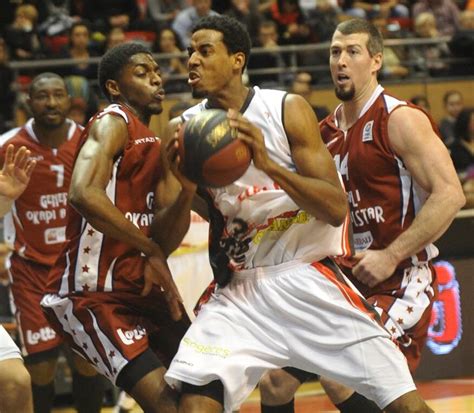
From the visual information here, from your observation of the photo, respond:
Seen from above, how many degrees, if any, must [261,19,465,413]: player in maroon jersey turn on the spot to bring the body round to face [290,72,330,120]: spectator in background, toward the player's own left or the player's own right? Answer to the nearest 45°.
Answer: approximately 135° to the player's own right

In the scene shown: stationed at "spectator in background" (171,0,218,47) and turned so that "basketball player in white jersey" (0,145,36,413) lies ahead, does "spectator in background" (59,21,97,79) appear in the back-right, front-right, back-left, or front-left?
front-right

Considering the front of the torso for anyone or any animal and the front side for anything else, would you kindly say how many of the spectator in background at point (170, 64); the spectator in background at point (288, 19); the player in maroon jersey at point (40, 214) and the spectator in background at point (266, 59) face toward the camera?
4

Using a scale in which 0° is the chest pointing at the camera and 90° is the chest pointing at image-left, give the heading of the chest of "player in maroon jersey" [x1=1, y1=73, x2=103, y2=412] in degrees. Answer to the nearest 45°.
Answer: approximately 0°

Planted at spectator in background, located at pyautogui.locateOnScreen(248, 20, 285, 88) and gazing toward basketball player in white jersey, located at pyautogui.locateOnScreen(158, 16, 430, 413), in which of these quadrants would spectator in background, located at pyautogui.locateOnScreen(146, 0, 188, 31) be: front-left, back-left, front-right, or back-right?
back-right

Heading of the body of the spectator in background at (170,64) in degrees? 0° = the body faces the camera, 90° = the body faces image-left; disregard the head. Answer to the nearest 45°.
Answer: approximately 0°

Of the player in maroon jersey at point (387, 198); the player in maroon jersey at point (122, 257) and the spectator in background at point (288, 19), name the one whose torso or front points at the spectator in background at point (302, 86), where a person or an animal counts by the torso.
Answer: the spectator in background at point (288, 19)

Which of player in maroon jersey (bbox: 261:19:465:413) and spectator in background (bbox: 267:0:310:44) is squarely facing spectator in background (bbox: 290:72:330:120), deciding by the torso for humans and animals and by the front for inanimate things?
spectator in background (bbox: 267:0:310:44)

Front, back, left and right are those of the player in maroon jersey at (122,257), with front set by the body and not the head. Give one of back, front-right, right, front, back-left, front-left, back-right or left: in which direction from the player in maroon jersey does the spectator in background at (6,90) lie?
back-left

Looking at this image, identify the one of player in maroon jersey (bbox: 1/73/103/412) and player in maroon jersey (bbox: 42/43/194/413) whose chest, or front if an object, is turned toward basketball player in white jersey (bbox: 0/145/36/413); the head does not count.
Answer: player in maroon jersey (bbox: 1/73/103/412)

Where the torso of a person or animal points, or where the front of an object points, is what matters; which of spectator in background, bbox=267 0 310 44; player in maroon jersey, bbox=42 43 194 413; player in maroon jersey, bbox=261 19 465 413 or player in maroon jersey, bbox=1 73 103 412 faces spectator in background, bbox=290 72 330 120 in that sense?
spectator in background, bbox=267 0 310 44

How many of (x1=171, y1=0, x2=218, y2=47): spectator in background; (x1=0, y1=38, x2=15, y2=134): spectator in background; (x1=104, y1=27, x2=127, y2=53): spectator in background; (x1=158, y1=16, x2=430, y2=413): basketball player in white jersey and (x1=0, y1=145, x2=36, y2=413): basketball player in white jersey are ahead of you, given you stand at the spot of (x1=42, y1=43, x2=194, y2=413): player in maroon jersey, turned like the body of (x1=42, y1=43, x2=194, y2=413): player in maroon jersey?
1

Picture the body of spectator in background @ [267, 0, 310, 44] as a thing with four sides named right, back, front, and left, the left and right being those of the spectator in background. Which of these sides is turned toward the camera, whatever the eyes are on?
front

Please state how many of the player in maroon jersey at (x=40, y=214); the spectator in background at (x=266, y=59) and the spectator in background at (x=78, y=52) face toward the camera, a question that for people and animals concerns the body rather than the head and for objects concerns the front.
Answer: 3
